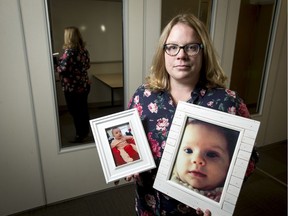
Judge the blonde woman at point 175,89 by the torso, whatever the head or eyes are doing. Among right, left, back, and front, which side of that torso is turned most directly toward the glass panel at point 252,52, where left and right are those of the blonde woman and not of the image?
back

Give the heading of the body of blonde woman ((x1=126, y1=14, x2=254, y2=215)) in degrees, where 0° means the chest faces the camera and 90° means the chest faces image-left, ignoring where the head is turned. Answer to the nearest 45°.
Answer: approximately 0°
